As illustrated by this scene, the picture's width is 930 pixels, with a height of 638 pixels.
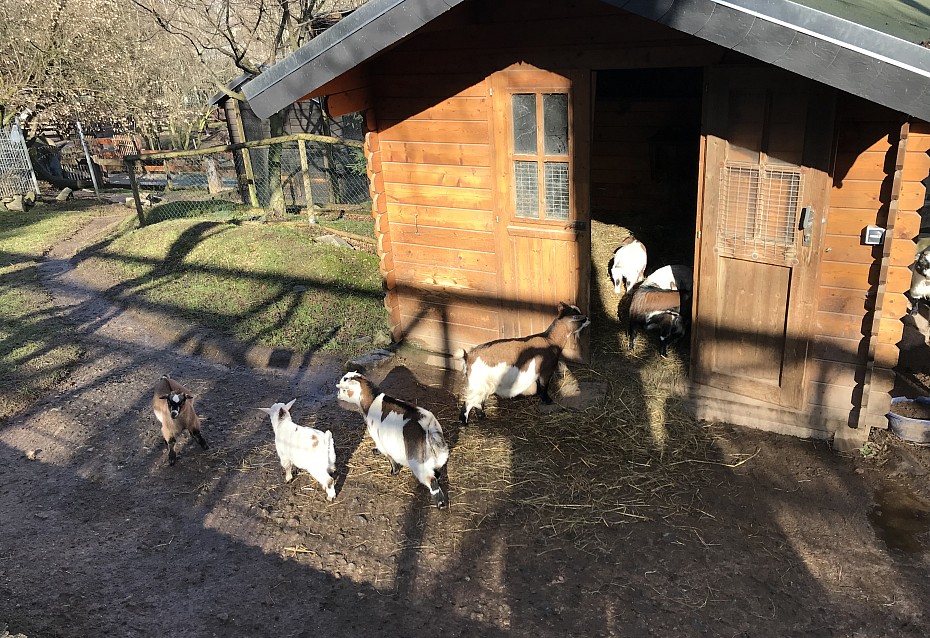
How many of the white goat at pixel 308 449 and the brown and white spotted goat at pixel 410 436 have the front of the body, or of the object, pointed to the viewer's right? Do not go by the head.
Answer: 0

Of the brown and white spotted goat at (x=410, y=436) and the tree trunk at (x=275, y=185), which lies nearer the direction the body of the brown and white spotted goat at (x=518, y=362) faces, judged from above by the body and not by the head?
the tree trunk

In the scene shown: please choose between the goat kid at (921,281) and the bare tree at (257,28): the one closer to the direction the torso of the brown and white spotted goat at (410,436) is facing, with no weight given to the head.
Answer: the bare tree

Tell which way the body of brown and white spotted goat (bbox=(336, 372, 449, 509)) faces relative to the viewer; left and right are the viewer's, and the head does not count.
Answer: facing away from the viewer and to the left of the viewer

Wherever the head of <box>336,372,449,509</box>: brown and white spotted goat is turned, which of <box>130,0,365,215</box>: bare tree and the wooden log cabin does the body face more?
the bare tree

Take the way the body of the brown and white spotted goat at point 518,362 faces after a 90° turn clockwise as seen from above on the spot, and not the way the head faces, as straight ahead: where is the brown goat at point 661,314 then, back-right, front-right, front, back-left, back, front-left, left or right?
left

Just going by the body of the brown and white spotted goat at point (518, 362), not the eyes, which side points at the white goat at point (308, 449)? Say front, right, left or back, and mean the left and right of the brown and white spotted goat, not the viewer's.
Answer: back

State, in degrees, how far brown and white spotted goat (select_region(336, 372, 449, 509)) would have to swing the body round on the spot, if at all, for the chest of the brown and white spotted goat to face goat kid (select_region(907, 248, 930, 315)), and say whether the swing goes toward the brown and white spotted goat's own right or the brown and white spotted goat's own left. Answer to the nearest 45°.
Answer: approximately 135° to the brown and white spotted goat's own right

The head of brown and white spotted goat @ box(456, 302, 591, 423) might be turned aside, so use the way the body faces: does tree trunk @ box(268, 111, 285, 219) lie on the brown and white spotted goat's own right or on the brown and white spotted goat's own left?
on the brown and white spotted goat's own left

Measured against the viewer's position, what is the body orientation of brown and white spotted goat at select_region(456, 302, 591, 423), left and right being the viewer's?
facing away from the viewer and to the right of the viewer

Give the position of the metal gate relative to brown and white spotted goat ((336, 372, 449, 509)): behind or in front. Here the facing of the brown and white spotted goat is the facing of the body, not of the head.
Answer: in front

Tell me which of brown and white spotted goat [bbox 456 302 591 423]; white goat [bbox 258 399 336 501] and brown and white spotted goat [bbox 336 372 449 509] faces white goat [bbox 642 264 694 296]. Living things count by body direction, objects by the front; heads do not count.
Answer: brown and white spotted goat [bbox 456 302 591 423]

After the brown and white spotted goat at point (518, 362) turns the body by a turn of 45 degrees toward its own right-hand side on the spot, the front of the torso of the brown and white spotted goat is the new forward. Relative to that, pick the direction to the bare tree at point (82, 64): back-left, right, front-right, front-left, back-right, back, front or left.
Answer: back-left

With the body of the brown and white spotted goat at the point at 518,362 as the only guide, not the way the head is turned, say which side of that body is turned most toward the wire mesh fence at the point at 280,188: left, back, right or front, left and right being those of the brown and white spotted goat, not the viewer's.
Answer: left

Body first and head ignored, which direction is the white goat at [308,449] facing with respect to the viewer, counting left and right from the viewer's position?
facing away from the viewer and to the left of the viewer

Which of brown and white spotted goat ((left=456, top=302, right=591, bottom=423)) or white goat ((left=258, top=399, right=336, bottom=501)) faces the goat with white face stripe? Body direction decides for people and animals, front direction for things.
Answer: the white goat

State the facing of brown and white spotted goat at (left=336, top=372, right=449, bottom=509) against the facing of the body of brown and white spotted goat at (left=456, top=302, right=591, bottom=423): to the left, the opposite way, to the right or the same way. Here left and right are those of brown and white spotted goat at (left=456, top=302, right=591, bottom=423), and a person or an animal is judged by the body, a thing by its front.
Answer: to the left

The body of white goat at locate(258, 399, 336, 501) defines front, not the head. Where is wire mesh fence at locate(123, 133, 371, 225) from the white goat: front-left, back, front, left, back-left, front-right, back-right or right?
front-right

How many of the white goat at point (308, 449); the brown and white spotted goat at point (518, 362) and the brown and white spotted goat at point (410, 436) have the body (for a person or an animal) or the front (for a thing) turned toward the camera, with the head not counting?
0
